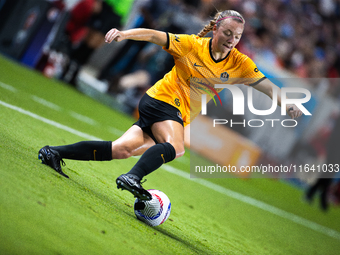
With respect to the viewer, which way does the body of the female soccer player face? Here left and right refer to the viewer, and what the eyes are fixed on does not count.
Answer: facing the viewer and to the right of the viewer

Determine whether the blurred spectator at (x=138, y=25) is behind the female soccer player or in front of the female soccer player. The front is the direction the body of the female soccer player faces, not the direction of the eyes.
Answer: behind
